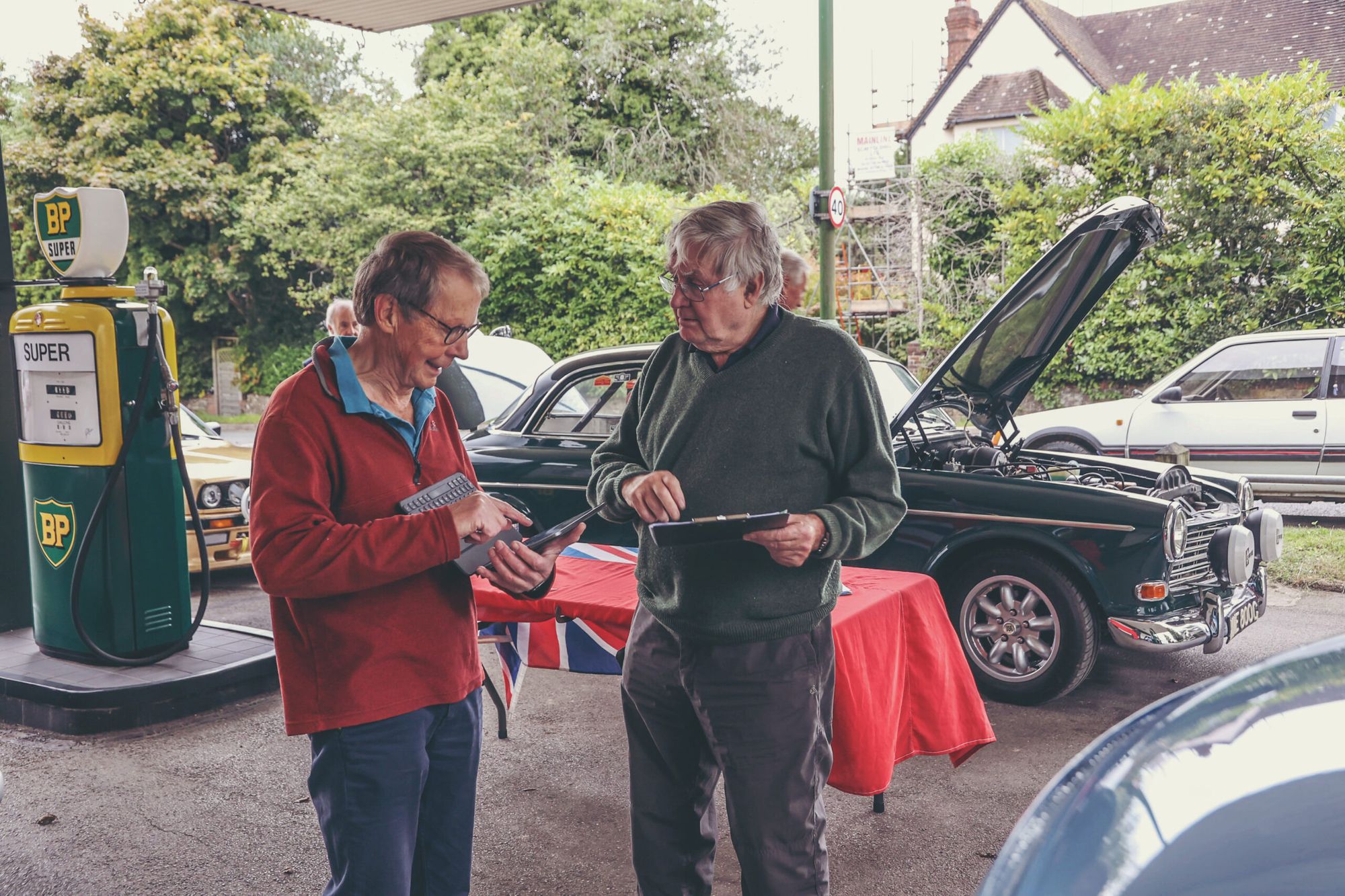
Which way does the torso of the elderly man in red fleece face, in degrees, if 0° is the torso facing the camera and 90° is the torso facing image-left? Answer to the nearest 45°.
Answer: approximately 315°

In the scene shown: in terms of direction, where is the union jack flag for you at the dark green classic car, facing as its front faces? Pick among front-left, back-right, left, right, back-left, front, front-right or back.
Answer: right

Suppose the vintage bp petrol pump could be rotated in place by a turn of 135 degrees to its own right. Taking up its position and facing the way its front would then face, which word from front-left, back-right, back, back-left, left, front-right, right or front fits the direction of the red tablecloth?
back-right

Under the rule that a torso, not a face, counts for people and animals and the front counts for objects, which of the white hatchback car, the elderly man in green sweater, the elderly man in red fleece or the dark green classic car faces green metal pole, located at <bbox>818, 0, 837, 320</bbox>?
the white hatchback car

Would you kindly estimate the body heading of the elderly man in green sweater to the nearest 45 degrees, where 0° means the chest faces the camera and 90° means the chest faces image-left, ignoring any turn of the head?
approximately 45°

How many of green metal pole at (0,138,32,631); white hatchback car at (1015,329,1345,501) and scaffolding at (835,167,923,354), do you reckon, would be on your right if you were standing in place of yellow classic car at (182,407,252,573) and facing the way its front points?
1

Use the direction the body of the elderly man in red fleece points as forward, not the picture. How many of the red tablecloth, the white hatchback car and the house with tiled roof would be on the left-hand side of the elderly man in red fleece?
3

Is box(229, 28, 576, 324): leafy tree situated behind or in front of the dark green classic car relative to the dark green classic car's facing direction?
behind

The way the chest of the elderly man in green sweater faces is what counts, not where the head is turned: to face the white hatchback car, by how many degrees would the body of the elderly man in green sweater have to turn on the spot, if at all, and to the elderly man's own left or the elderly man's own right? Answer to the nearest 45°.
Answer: approximately 180°

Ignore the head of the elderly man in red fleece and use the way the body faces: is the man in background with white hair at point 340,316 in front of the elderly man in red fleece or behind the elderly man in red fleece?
behind

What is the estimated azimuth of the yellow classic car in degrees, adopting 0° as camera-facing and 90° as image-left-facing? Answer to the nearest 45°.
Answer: approximately 315°

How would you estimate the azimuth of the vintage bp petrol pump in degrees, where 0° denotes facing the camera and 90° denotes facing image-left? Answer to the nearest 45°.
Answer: approximately 45°

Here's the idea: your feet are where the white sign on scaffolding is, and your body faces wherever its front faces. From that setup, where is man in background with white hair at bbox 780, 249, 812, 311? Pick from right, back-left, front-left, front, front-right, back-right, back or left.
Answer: front

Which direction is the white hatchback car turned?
to the viewer's left

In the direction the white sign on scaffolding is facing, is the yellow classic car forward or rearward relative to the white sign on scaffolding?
forward

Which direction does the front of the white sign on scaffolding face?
toward the camera
